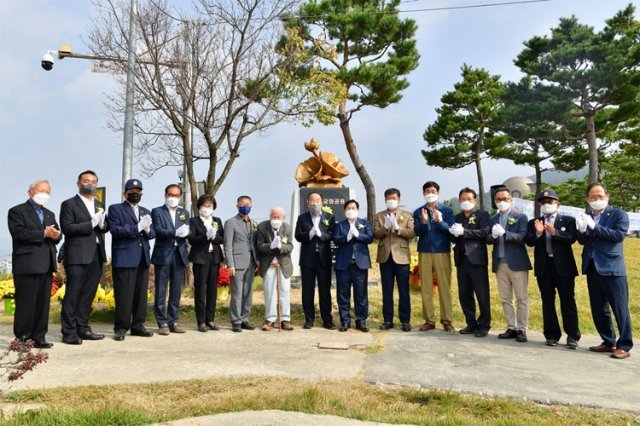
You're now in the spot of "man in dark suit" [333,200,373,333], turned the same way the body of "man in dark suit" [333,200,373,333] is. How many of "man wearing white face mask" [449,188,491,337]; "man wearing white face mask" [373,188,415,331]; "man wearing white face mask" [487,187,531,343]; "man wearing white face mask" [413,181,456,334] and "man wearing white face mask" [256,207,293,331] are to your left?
4

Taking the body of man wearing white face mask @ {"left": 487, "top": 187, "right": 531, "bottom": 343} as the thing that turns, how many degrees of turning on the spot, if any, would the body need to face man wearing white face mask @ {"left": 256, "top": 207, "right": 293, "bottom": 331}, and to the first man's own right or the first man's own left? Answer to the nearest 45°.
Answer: approximately 45° to the first man's own right

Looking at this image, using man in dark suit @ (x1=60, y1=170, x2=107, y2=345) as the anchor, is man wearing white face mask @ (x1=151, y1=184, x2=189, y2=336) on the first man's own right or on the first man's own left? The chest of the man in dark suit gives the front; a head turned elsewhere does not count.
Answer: on the first man's own left

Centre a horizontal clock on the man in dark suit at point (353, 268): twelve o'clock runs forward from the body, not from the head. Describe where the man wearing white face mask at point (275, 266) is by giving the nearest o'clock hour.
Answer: The man wearing white face mask is roughly at 3 o'clock from the man in dark suit.

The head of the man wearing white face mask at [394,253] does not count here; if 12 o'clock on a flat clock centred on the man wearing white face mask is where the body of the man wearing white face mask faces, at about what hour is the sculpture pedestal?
The sculpture pedestal is roughly at 5 o'clock from the man wearing white face mask.

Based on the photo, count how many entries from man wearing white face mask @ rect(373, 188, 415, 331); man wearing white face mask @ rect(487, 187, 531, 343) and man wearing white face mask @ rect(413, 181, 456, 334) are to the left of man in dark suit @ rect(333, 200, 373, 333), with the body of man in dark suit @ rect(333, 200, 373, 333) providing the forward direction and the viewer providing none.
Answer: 3

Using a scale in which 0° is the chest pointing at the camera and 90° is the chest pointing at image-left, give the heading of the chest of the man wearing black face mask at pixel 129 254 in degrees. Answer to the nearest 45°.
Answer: approximately 315°

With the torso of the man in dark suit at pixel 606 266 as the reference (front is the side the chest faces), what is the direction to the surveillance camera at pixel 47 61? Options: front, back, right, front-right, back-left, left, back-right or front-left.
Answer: front-right

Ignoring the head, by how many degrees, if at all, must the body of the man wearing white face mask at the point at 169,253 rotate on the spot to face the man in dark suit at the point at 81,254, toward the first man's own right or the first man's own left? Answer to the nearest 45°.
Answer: approximately 135° to the first man's own right

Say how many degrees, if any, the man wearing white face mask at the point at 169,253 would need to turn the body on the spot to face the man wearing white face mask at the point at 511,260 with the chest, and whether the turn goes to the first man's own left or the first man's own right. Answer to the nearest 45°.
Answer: approximately 45° to the first man's own left

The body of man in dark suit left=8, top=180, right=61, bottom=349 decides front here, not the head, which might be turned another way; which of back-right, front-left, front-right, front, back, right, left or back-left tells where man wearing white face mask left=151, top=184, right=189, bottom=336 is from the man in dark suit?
front-left

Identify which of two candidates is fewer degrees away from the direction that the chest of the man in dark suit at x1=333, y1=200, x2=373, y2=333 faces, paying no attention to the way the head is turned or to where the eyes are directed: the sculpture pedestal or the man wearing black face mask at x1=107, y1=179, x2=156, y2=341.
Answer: the man wearing black face mask
